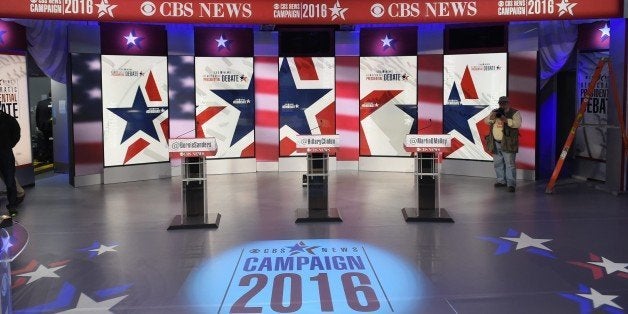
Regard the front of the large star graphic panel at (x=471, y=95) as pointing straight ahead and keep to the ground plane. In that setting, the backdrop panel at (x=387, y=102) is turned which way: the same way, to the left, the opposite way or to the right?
the same way

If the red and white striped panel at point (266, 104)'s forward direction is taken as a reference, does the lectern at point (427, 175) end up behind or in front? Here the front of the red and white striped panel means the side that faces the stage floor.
in front

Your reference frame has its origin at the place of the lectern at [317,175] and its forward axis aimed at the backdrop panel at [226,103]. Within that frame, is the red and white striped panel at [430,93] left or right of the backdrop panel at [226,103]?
right

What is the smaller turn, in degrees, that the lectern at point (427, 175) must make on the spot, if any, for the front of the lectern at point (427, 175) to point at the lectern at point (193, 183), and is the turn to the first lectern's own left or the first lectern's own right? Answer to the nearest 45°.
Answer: approximately 90° to the first lectern's own right

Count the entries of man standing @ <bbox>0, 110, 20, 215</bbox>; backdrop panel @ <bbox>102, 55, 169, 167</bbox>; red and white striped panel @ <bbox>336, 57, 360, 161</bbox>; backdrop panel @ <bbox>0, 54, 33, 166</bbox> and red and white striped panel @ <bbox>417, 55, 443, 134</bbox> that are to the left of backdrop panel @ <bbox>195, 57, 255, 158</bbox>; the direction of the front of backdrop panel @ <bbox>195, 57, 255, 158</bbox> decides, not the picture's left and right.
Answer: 2

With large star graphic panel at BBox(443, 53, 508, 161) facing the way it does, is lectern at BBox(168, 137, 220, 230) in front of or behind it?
in front

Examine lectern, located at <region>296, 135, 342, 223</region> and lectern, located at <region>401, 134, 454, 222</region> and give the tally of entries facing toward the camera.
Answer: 2

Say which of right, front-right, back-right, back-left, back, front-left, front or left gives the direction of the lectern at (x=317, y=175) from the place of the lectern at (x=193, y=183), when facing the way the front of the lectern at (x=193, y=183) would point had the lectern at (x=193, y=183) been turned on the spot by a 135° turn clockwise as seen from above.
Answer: back-right

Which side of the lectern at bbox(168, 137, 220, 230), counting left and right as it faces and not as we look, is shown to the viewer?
front

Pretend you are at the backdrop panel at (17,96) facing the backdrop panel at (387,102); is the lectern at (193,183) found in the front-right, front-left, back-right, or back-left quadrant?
front-right

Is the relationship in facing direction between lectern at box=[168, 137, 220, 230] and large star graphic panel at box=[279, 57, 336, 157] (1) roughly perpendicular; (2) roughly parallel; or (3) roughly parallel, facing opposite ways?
roughly parallel

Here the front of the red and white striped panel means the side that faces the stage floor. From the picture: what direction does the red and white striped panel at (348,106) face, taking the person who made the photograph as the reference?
facing the viewer

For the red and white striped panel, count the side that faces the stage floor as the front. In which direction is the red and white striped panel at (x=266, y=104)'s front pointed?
toward the camera

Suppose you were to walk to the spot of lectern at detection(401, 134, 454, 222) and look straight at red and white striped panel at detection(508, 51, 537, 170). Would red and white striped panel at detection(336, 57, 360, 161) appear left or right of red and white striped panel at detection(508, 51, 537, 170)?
left

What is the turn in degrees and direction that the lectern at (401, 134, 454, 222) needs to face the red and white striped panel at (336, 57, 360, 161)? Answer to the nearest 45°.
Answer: approximately 180°

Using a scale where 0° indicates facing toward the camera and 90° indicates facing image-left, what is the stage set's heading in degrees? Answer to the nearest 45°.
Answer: approximately 0°

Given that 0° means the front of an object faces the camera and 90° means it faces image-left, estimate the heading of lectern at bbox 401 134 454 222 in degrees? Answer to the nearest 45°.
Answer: approximately 0°

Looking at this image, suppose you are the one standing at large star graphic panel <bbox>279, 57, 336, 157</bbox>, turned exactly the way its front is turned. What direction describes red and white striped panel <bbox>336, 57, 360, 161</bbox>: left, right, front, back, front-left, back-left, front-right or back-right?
left

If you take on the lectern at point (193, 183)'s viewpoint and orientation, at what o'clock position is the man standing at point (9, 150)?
The man standing is roughly at 4 o'clock from the lectern.
